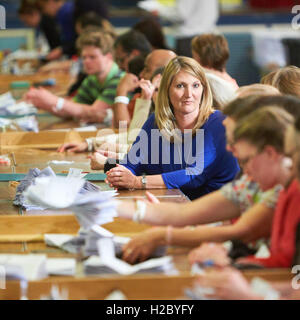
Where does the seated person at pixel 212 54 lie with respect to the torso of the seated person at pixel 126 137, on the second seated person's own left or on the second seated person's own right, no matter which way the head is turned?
on the second seated person's own right

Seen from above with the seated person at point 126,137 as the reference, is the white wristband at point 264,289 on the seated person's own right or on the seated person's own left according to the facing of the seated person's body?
on the seated person's own left

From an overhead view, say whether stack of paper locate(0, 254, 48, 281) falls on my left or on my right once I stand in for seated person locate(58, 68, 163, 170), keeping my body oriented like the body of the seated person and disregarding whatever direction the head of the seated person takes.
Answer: on my left

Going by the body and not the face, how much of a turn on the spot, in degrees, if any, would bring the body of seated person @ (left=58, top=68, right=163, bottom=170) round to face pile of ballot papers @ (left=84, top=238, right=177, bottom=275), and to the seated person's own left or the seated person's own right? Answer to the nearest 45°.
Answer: approximately 90° to the seated person's own left

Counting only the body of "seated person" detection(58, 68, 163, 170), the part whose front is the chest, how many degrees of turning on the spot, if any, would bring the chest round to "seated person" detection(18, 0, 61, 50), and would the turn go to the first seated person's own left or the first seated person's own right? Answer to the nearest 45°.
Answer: approximately 90° to the first seated person's own right

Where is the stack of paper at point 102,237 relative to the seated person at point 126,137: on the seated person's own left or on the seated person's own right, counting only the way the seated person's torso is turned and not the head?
on the seated person's own left

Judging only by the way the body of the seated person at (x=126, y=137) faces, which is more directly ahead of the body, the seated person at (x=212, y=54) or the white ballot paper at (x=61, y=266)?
the white ballot paper

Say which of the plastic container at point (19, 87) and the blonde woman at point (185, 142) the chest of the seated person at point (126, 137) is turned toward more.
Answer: the plastic container

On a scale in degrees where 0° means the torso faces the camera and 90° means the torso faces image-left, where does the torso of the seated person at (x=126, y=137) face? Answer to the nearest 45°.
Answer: approximately 90°

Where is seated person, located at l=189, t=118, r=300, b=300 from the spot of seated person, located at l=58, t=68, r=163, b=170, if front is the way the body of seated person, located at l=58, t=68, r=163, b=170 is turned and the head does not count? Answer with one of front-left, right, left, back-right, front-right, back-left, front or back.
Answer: left

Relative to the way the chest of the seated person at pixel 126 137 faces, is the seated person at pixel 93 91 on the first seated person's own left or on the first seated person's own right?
on the first seated person's own right

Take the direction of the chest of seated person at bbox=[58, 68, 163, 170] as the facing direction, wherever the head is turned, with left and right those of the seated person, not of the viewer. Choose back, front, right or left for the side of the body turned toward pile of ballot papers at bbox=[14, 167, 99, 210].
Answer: left
